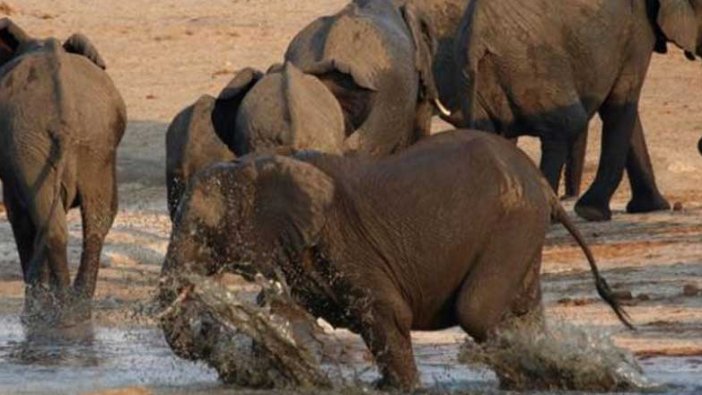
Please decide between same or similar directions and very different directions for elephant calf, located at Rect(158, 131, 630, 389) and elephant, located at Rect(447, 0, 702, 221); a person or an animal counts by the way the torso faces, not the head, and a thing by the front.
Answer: very different directions

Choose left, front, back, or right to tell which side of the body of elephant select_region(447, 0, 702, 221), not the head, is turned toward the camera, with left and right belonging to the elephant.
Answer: right

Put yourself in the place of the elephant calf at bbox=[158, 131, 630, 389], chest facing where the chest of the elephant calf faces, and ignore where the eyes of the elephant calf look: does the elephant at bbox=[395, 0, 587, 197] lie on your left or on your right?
on your right

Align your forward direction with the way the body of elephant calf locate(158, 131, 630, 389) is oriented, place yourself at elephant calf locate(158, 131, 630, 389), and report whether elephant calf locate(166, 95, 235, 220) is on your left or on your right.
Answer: on your right

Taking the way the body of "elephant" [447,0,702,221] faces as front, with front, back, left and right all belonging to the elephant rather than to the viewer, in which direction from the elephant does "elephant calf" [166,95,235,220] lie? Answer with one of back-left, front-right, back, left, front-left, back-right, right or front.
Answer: back-right

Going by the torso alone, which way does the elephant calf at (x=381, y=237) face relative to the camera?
to the viewer's left

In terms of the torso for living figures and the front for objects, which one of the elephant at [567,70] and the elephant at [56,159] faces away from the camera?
the elephant at [56,159]

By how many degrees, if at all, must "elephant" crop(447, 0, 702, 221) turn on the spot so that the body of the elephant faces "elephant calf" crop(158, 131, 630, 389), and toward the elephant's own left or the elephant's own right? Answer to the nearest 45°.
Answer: approximately 90° to the elephant's own right

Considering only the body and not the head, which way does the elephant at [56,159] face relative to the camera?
away from the camera

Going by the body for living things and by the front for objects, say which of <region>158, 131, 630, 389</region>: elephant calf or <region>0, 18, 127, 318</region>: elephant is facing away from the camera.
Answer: the elephant

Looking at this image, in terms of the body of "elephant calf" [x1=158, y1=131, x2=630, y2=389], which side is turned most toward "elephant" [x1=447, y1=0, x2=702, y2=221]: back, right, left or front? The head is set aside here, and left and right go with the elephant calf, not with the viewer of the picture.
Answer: right
